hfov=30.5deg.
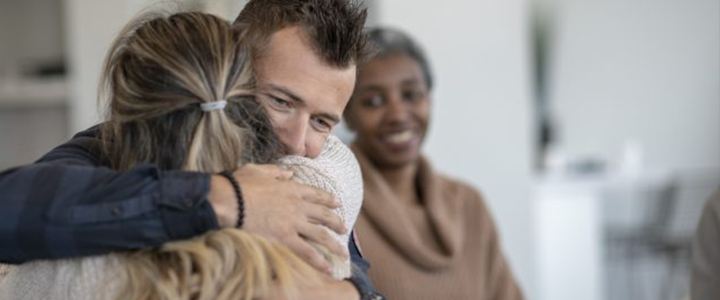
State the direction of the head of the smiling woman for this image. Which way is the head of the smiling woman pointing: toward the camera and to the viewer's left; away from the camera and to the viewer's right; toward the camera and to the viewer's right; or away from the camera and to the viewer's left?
toward the camera and to the viewer's left

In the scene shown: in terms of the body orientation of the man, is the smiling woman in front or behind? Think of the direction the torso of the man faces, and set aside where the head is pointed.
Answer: behind

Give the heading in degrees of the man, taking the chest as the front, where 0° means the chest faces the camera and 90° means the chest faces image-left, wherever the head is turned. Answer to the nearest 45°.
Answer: approximately 0°
